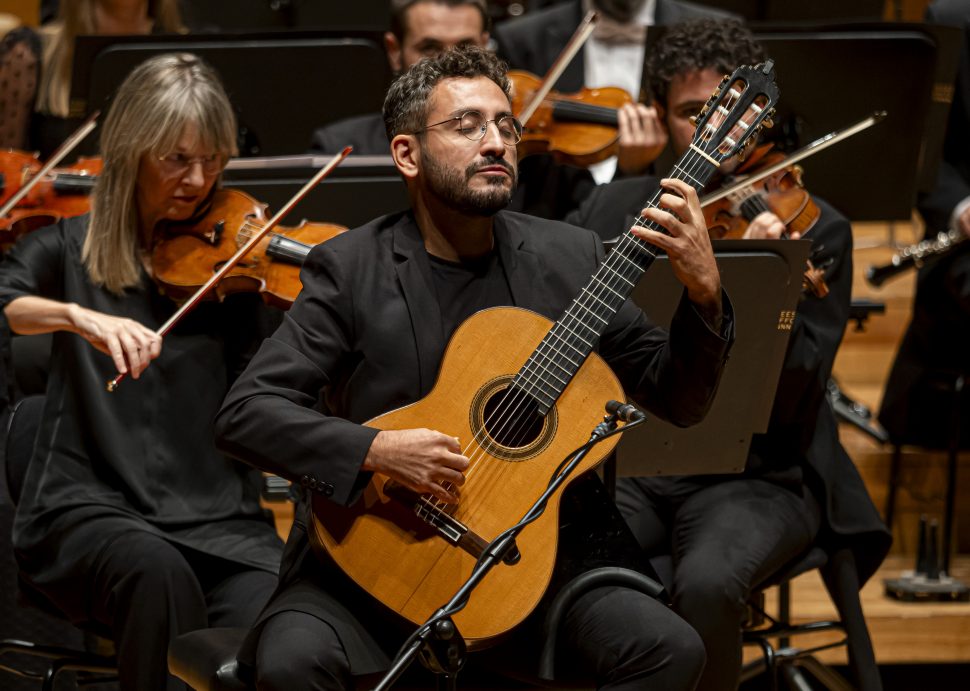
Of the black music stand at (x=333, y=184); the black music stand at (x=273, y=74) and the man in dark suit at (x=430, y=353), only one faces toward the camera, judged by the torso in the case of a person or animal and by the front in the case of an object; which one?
the man in dark suit

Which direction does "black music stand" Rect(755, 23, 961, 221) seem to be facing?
away from the camera

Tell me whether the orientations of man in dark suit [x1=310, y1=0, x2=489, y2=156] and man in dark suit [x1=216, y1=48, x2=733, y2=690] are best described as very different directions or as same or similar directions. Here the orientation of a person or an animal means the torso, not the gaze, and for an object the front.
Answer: same or similar directions

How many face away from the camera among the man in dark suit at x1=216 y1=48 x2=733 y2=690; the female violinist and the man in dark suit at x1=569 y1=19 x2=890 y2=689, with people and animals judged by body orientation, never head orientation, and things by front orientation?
0

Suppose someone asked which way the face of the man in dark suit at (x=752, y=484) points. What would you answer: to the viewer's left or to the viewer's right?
to the viewer's left

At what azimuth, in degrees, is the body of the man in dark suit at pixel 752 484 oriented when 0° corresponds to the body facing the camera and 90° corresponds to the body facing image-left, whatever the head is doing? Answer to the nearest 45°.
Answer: approximately 45°

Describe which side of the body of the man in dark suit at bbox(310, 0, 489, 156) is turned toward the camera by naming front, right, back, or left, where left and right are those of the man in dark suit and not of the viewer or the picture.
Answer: front

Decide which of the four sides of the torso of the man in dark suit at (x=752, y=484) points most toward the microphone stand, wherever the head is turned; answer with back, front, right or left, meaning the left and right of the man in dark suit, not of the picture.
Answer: front

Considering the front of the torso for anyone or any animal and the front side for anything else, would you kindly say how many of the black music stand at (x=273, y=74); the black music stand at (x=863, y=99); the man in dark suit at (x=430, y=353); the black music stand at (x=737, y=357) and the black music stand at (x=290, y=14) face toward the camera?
1

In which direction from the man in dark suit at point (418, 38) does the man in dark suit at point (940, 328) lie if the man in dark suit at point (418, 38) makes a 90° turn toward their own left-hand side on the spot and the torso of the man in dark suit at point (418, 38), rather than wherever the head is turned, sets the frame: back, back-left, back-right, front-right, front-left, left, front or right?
front

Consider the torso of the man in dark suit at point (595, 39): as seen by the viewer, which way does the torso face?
toward the camera

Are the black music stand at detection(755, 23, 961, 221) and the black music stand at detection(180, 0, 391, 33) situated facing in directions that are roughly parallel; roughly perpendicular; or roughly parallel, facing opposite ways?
roughly parallel

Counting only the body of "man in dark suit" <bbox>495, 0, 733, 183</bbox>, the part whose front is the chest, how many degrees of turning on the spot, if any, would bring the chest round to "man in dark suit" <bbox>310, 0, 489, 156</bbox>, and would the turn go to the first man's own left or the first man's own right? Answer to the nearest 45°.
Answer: approximately 45° to the first man's own right

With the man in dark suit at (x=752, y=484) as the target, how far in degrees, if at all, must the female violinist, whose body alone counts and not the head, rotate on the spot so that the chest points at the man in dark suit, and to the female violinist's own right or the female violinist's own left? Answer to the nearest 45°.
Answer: approximately 45° to the female violinist's own left

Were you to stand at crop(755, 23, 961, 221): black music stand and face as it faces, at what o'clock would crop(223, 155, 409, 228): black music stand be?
crop(223, 155, 409, 228): black music stand is roughly at 8 o'clock from crop(755, 23, 961, 221): black music stand.

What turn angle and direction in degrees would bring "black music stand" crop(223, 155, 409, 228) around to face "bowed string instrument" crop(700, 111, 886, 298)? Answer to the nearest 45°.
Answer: approximately 135° to its right

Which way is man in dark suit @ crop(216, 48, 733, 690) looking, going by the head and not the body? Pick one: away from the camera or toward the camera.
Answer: toward the camera
